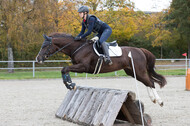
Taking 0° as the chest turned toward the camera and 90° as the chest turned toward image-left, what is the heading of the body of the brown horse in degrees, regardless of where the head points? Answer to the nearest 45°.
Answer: approximately 90°

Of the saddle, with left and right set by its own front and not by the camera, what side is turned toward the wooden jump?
left

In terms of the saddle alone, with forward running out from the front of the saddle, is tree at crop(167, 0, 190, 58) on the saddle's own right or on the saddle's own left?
on the saddle's own right

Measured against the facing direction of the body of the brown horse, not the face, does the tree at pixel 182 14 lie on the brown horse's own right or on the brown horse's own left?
on the brown horse's own right

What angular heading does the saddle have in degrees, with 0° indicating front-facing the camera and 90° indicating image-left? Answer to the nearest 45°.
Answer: approximately 90°

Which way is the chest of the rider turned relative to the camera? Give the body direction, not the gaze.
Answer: to the viewer's left
